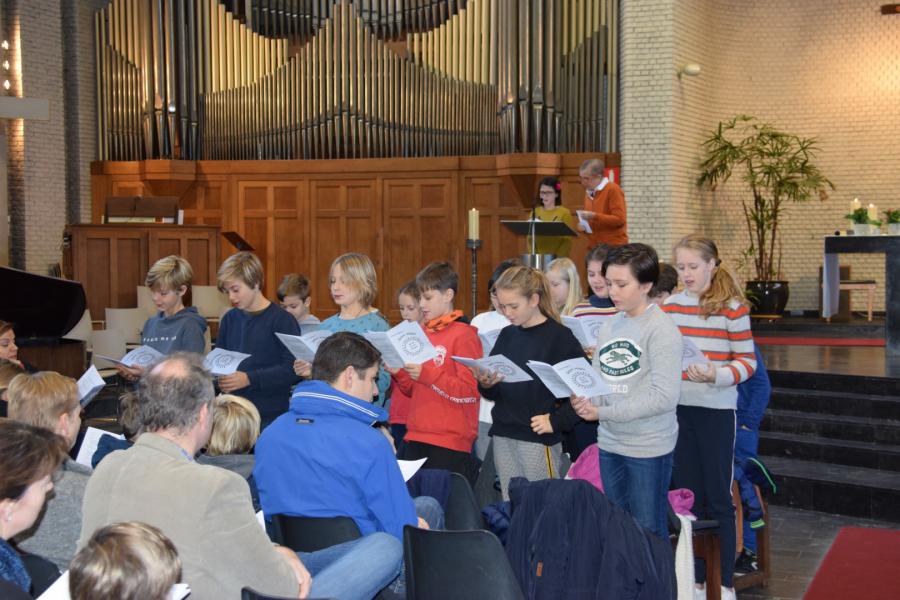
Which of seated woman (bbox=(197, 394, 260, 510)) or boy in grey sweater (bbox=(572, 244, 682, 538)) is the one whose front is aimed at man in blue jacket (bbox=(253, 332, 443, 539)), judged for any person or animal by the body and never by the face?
the boy in grey sweater

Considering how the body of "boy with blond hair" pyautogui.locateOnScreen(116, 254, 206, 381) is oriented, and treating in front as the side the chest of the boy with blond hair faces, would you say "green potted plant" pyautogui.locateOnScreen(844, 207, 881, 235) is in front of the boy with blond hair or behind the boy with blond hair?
behind

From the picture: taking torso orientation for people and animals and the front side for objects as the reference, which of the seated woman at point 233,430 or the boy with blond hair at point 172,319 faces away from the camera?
the seated woman

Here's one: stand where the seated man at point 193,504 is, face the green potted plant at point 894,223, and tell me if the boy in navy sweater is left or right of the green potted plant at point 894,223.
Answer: left

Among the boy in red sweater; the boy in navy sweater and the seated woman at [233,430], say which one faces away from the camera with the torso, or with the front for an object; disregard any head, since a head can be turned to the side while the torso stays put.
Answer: the seated woman

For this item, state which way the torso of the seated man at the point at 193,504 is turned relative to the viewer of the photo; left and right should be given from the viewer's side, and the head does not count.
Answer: facing away from the viewer and to the right of the viewer

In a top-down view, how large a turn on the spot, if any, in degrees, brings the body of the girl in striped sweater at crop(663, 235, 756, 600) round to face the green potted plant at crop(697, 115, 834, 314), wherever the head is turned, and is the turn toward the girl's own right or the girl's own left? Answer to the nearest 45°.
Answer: approximately 135° to the girl's own right

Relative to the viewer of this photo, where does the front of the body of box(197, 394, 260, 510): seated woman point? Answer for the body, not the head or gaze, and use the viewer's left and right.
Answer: facing away from the viewer

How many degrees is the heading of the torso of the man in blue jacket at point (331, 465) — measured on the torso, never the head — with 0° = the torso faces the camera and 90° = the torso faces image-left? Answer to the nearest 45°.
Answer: approximately 225°

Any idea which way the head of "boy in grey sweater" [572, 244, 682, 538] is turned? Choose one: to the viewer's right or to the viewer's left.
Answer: to the viewer's left

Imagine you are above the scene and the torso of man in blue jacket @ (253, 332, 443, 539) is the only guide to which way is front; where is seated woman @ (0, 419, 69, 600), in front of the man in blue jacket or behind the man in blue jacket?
behind

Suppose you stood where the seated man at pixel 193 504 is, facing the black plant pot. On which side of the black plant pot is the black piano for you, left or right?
left

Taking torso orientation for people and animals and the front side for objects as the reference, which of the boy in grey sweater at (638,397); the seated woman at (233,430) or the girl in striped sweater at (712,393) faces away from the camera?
the seated woman
